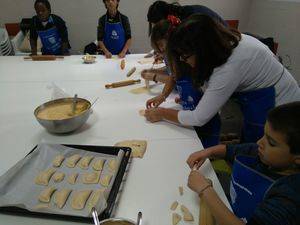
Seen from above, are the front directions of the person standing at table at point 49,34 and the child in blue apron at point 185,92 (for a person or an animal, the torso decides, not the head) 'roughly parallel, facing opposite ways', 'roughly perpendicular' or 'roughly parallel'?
roughly perpendicular

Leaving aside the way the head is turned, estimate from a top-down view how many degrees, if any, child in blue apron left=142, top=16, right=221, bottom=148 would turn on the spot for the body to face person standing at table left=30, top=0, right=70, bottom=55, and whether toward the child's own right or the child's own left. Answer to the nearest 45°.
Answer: approximately 90° to the child's own right

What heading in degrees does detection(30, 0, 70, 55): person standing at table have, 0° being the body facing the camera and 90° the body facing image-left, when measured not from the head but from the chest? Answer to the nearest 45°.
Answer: approximately 0°

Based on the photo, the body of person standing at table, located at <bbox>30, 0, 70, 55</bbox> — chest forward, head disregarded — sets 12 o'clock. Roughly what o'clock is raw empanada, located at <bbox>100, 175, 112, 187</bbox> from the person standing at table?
The raw empanada is roughly at 12 o'clock from the person standing at table.

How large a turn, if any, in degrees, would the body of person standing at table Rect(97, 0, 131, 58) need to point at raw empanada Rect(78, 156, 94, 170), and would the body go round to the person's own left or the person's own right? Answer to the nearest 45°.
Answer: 0° — they already face it

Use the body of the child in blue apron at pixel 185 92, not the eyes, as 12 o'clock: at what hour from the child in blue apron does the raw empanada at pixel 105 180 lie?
The raw empanada is roughly at 11 o'clock from the child in blue apron.

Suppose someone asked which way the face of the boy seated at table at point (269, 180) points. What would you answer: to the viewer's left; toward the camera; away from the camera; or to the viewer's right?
to the viewer's left

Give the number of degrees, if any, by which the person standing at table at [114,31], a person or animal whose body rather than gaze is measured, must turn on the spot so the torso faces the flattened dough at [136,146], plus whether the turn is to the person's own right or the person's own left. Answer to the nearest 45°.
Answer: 0° — they already face it

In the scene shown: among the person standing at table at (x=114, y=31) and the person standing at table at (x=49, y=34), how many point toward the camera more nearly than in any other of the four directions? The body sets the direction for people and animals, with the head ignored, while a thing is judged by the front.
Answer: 2

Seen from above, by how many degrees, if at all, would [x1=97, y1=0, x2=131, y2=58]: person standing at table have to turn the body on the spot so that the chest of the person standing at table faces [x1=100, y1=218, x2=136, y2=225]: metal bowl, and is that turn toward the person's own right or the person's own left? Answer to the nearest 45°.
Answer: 0° — they already face it
